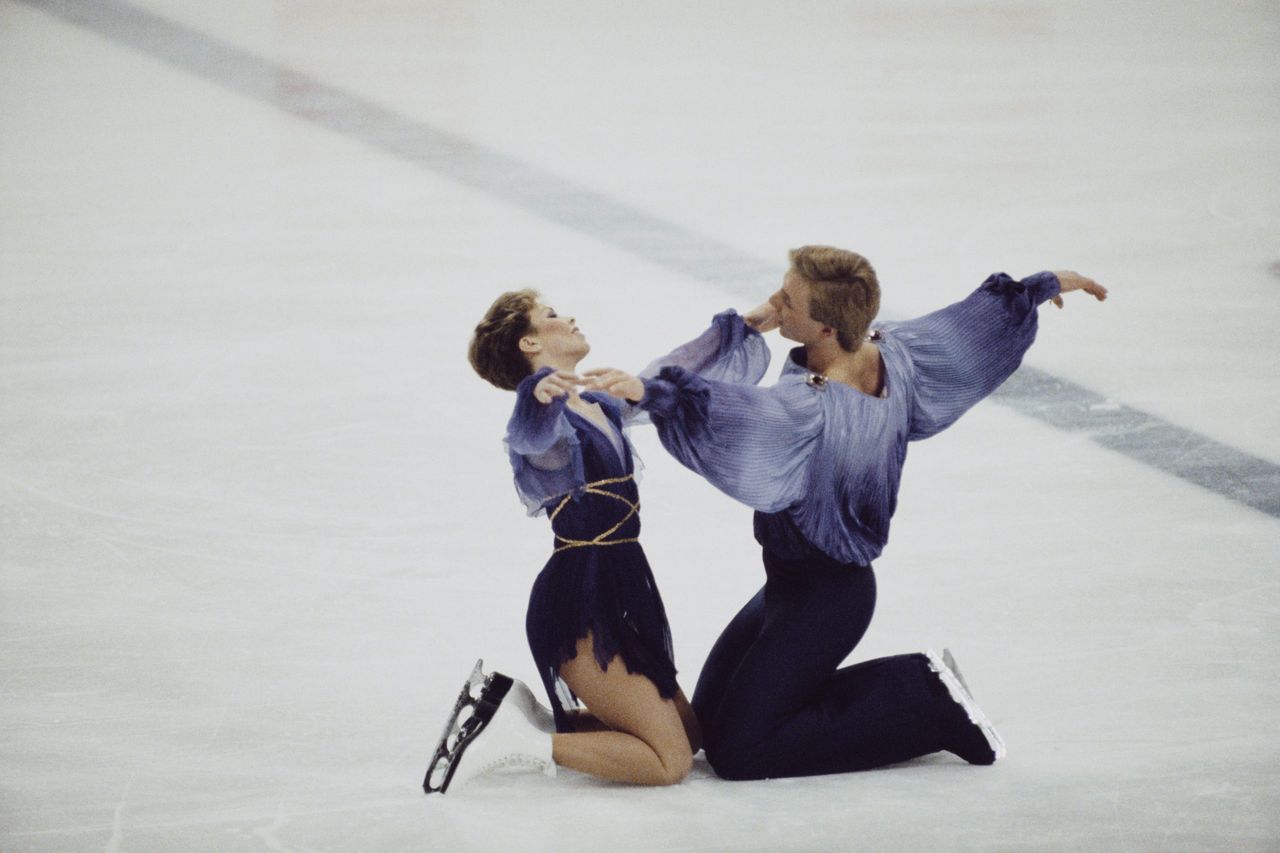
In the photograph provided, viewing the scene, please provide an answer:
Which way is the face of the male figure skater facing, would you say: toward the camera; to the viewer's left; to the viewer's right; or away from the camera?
to the viewer's left

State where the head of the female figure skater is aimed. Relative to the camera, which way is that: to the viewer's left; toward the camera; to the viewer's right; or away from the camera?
to the viewer's right

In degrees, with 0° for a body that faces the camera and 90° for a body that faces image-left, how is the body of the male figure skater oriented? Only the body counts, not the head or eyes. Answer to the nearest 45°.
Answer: approximately 135°
